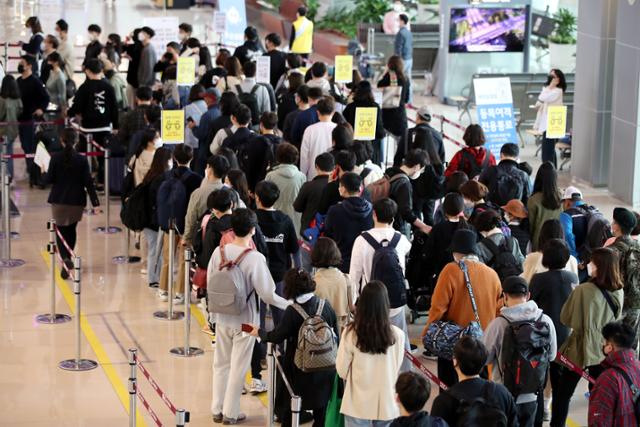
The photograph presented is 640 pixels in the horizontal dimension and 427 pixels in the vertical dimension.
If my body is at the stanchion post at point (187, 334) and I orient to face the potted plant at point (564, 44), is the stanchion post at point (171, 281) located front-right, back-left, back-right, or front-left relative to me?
front-left

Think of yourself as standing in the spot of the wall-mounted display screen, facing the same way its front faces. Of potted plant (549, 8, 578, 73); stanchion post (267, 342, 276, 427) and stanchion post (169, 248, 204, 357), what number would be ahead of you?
2

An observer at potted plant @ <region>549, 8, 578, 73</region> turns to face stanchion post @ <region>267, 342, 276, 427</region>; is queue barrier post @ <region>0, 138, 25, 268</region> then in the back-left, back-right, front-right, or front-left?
front-right

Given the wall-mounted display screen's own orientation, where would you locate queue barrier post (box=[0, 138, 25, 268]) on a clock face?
The queue barrier post is roughly at 1 o'clock from the wall-mounted display screen.

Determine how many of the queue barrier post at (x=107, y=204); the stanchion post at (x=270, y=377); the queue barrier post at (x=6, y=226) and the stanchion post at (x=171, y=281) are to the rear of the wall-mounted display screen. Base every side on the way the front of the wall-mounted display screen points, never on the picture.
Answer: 0

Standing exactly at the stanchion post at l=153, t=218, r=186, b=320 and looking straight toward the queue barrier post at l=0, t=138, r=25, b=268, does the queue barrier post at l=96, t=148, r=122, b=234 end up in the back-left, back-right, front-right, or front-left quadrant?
front-right

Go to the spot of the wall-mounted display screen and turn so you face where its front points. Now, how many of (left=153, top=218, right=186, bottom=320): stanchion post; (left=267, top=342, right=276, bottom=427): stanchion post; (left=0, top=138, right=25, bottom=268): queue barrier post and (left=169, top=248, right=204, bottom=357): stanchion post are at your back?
0

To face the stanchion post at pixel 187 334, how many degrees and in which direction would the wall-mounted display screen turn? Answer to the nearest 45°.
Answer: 0° — it already faces it

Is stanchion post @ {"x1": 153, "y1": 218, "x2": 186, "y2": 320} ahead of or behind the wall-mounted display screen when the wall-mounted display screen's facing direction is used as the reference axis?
ahead

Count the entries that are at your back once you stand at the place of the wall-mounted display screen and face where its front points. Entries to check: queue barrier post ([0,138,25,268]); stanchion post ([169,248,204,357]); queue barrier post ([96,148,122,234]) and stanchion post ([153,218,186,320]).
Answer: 0

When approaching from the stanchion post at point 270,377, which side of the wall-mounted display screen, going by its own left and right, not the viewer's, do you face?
front

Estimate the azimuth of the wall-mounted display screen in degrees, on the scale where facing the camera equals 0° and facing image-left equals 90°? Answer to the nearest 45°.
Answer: approximately 0°

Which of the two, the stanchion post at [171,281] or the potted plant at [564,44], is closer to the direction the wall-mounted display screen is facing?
the stanchion post

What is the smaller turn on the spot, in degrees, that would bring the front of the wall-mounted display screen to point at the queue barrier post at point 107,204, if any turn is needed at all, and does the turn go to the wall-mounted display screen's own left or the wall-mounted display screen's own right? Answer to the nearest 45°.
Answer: approximately 45° to the wall-mounted display screen's own right
